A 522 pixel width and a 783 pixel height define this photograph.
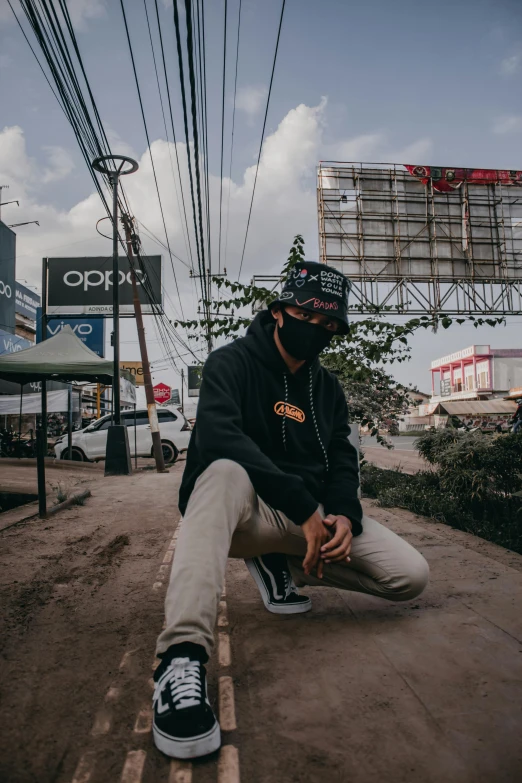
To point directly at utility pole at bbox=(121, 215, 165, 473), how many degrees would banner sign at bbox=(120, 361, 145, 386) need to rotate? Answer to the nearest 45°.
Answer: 0° — it already faces it

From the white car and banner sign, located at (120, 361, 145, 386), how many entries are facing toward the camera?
1

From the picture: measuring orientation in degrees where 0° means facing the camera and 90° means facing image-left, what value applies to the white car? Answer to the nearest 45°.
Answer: approximately 90°

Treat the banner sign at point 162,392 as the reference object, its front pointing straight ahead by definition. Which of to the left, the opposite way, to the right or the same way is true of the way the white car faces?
to the right

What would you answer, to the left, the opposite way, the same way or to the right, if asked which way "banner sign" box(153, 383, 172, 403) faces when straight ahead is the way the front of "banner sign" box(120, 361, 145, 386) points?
the same way

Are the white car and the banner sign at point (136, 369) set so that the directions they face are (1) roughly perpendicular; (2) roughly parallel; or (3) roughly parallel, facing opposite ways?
roughly perpendicular

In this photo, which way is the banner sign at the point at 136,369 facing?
toward the camera

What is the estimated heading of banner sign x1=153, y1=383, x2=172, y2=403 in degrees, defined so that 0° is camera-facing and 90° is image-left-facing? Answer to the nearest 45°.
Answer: approximately 0°

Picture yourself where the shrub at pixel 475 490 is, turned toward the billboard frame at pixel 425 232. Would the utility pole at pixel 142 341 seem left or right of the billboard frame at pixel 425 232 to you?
left

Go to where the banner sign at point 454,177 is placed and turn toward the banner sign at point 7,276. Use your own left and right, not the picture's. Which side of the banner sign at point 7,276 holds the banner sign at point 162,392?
right
